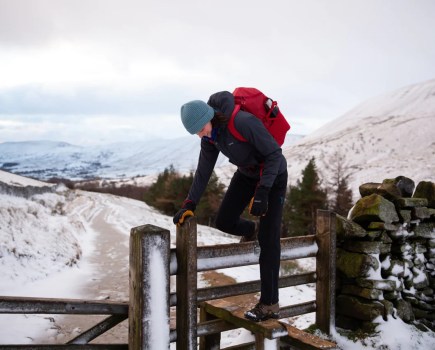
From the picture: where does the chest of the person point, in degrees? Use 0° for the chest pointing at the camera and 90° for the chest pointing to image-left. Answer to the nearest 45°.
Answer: approximately 45°

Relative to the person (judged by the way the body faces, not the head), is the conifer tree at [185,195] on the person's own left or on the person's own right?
on the person's own right

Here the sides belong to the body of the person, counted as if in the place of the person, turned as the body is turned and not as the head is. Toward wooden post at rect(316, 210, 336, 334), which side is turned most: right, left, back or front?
back

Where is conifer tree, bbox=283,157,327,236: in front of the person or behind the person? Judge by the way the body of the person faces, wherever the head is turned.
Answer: behind

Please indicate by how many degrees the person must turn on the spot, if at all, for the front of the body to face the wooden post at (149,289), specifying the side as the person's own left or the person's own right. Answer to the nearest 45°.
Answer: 0° — they already face it

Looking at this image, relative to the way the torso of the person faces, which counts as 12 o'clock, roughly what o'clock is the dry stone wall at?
The dry stone wall is roughly at 6 o'clock from the person.

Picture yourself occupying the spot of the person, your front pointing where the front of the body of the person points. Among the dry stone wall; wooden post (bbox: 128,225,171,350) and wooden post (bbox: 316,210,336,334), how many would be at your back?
2
